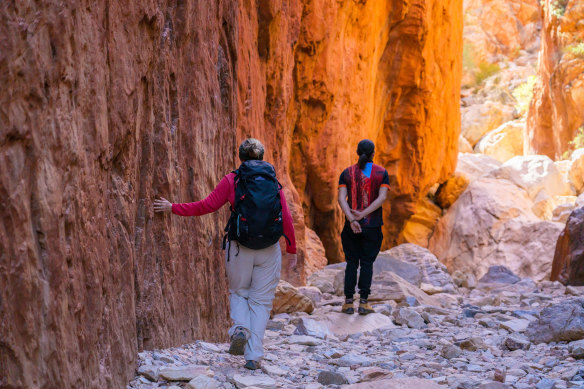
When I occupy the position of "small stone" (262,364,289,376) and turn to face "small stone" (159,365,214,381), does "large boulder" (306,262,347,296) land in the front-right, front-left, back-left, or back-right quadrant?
back-right

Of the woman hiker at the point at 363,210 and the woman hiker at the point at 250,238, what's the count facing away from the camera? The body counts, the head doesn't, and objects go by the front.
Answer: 2

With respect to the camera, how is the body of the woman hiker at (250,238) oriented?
away from the camera

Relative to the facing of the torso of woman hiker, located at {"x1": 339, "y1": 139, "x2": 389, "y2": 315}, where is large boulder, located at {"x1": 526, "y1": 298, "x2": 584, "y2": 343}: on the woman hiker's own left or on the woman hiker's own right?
on the woman hiker's own right

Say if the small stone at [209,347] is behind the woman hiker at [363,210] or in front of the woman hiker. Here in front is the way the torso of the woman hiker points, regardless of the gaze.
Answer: behind

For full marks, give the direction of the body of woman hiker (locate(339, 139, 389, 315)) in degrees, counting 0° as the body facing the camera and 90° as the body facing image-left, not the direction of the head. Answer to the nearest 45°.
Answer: approximately 180°

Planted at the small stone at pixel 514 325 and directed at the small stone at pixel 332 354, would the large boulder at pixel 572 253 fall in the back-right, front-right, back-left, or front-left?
back-right

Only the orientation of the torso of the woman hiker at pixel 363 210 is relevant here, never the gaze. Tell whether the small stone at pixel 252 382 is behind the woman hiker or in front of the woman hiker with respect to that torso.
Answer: behind

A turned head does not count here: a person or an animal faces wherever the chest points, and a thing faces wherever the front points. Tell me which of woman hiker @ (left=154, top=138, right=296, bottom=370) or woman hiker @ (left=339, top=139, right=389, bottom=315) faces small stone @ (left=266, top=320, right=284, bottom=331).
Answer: woman hiker @ (left=154, top=138, right=296, bottom=370)

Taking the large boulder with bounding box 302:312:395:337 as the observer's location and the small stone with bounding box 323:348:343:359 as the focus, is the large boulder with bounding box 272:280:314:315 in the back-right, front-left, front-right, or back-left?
back-right

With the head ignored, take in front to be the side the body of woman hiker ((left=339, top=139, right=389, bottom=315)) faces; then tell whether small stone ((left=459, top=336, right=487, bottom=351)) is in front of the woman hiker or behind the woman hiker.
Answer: behind
